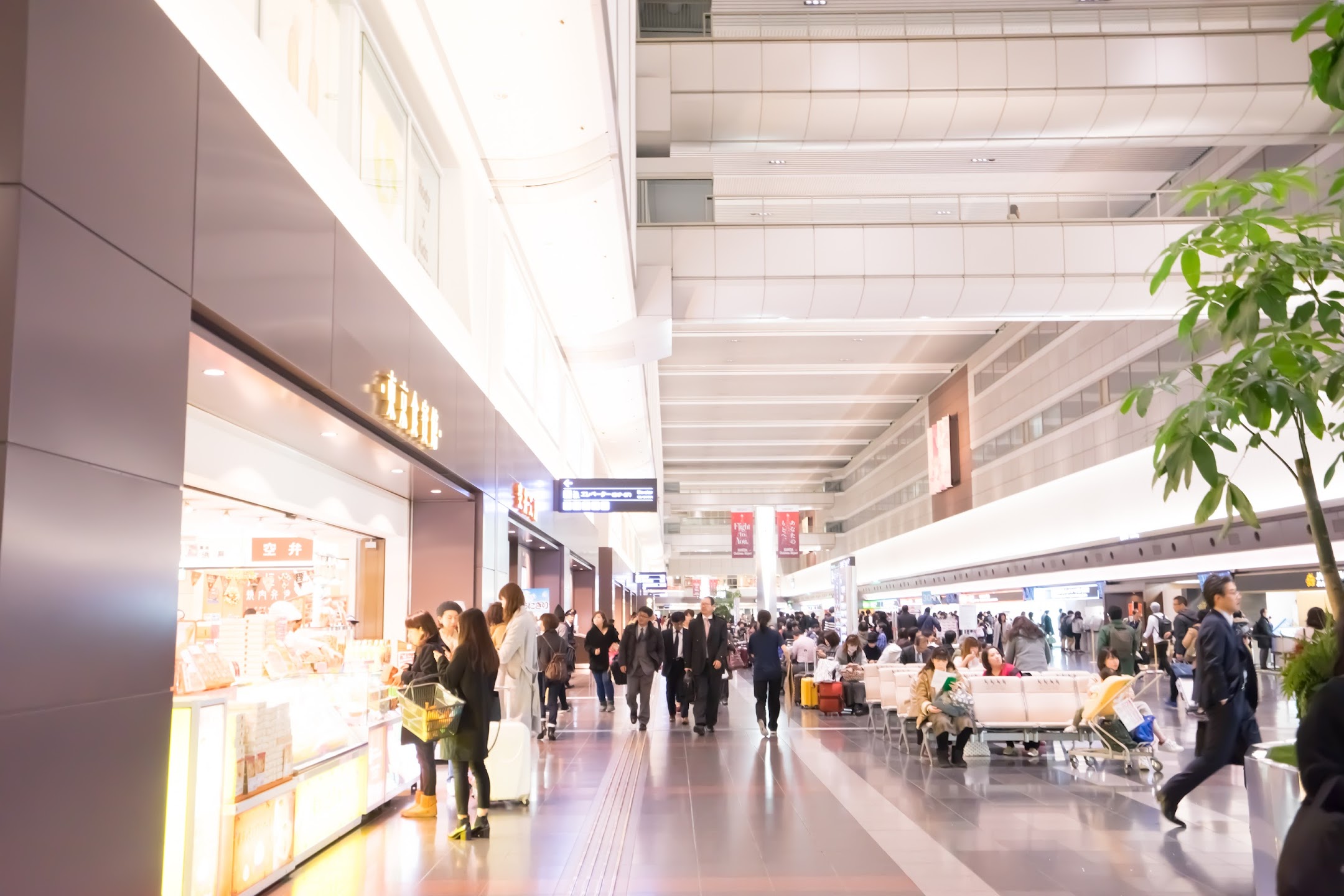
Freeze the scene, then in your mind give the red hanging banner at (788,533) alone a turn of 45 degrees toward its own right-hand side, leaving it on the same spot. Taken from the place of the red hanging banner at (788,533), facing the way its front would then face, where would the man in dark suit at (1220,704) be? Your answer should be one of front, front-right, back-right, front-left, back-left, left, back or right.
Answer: front-left

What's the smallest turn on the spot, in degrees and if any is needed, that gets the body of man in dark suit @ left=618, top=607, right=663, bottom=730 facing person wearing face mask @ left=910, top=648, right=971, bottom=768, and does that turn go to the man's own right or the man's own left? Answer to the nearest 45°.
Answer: approximately 45° to the man's own left

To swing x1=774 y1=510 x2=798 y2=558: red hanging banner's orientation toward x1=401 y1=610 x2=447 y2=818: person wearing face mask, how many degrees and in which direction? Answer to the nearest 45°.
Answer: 0° — it already faces them

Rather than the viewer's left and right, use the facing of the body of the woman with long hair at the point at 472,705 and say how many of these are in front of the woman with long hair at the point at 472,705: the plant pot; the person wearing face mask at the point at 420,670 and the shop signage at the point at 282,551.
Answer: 2

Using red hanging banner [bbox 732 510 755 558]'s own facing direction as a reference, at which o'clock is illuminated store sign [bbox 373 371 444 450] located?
The illuminated store sign is roughly at 12 o'clock from the red hanging banner.

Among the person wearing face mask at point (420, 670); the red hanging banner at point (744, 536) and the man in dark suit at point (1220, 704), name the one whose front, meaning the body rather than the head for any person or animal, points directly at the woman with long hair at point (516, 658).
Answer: the red hanging banner

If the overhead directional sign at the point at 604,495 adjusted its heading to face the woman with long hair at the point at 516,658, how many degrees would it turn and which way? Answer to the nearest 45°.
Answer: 0° — it already faces them

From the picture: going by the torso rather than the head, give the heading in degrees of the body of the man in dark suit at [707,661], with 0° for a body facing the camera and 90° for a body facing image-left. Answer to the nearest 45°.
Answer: approximately 0°

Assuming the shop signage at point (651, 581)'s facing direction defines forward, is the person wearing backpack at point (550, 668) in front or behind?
in front

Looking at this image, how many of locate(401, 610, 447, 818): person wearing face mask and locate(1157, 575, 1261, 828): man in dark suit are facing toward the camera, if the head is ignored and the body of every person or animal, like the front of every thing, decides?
0

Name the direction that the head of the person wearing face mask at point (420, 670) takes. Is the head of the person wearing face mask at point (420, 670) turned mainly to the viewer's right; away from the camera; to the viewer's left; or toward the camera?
to the viewer's left

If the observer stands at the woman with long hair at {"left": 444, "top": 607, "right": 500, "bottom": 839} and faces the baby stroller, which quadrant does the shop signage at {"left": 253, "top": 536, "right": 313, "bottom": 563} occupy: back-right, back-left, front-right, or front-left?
back-left

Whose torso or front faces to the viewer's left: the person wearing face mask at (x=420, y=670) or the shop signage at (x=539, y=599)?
the person wearing face mask

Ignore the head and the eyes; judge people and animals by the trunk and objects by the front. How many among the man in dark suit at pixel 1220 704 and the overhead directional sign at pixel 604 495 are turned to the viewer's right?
1

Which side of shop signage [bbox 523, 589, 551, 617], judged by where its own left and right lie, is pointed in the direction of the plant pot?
front
